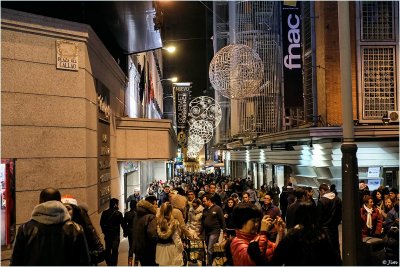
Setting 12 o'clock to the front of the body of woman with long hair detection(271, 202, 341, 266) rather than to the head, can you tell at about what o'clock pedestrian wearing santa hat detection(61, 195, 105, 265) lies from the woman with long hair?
The pedestrian wearing santa hat is roughly at 10 o'clock from the woman with long hair.

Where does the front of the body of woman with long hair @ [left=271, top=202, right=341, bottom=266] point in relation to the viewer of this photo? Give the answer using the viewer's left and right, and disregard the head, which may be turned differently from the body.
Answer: facing away from the viewer

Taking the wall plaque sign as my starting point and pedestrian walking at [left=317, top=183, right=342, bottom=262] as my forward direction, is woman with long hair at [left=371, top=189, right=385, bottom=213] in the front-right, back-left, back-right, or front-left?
front-left

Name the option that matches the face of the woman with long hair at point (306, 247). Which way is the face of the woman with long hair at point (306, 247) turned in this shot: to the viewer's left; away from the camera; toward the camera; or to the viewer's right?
away from the camera

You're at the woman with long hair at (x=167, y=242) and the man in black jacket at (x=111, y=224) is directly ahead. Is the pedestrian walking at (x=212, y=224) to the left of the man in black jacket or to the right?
right
